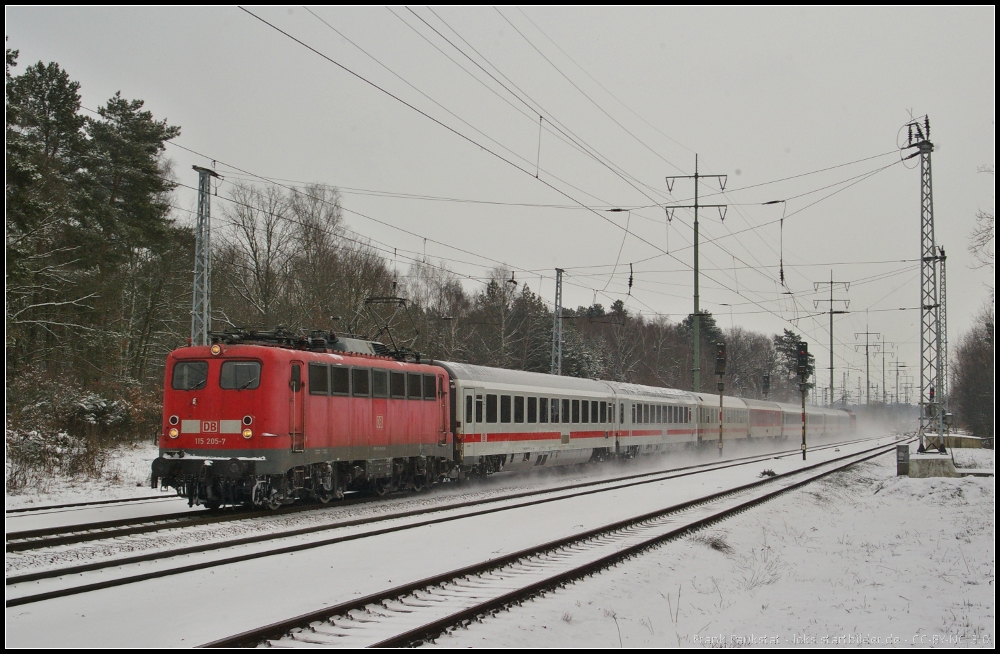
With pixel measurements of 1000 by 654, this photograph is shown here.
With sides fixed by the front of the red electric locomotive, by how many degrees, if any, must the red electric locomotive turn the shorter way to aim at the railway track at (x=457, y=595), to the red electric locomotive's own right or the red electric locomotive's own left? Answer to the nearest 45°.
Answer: approximately 45° to the red electric locomotive's own left

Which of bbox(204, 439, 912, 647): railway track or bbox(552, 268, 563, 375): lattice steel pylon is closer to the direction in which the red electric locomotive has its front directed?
the railway track

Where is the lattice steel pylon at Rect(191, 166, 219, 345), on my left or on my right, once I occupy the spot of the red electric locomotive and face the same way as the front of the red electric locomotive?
on my right

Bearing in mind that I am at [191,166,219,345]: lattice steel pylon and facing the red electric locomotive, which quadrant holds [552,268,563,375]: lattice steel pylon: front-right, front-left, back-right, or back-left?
back-left

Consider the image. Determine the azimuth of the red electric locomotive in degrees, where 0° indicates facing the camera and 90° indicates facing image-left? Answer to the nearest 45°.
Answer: approximately 45°

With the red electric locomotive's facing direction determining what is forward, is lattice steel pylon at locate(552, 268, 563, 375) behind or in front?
behind
